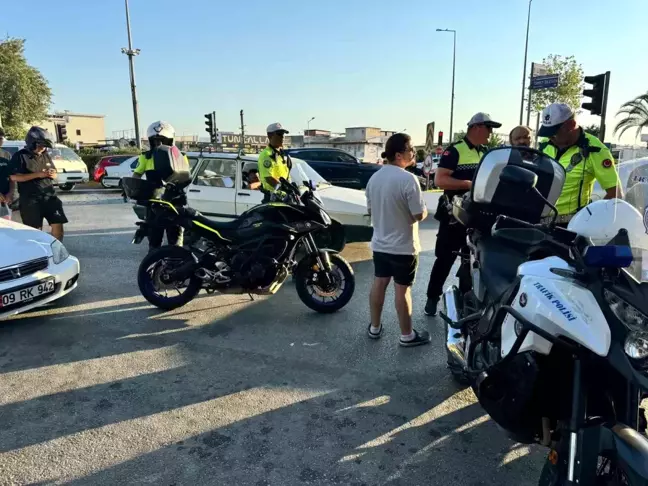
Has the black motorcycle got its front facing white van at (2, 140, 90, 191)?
no

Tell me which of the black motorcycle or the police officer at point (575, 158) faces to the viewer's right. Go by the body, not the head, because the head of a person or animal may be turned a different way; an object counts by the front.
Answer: the black motorcycle

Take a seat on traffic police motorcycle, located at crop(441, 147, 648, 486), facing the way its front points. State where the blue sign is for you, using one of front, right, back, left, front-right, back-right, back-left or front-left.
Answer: back-left

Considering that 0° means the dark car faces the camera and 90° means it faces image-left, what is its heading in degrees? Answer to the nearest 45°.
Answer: approximately 270°

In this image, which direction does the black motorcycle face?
to the viewer's right

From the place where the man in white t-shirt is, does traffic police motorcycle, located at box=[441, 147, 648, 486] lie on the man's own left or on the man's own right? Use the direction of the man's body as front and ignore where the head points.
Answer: on the man's own right

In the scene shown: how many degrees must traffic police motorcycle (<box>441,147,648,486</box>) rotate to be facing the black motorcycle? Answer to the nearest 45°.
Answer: approximately 180°

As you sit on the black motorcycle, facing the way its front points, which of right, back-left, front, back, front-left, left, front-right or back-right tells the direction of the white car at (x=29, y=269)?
back

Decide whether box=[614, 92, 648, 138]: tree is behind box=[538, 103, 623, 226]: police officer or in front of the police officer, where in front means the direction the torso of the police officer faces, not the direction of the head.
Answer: behind

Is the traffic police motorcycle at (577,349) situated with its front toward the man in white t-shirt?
no

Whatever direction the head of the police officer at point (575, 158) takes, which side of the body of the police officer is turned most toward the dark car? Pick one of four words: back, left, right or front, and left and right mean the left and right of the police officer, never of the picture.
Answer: right

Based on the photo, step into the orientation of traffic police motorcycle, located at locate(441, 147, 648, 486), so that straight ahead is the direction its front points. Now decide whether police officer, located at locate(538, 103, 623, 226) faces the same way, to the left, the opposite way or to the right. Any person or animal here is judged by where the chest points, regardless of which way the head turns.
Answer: to the right

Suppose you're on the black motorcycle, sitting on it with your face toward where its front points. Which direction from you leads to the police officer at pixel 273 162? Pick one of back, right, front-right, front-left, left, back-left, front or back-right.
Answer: left

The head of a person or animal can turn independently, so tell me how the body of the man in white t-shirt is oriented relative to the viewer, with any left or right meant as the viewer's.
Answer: facing away from the viewer and to the right of the viewer
